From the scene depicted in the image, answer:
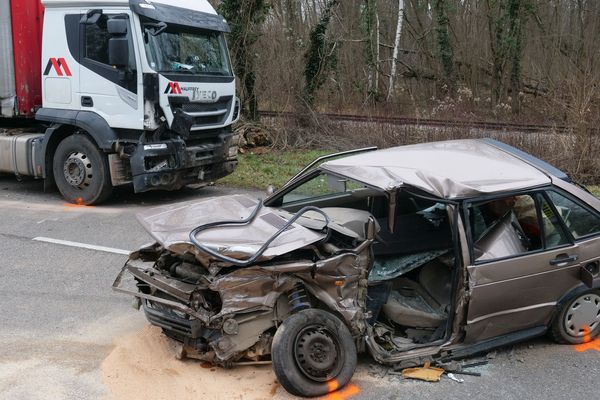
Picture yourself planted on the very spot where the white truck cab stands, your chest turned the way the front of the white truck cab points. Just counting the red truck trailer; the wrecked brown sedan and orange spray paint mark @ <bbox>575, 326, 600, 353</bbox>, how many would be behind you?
1

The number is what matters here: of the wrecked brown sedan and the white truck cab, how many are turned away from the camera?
0

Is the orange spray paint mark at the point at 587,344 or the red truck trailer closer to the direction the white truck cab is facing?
the orange spray paint mark

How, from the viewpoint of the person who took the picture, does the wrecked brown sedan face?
facing the viewer and to the left of the viewer

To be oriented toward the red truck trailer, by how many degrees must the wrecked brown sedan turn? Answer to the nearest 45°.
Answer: approximately 90° to its right

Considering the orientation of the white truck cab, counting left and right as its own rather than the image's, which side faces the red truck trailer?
back

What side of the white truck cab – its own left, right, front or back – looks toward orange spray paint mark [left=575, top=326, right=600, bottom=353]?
front

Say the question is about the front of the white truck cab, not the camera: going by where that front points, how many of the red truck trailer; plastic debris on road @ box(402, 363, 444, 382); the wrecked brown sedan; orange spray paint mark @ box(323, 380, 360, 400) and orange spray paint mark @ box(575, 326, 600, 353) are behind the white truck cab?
1

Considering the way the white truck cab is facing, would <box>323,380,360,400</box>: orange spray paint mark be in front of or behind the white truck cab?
in front

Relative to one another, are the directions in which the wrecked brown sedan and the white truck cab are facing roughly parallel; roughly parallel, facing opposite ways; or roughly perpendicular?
roughly perpendicular

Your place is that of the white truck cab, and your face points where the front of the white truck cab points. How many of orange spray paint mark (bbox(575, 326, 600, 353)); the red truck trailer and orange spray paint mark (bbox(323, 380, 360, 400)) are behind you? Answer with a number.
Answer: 1

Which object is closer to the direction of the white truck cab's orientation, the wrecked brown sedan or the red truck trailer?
the wrecked brown sedan

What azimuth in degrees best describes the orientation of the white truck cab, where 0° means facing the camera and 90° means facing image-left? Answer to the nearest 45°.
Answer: approximately 315°
